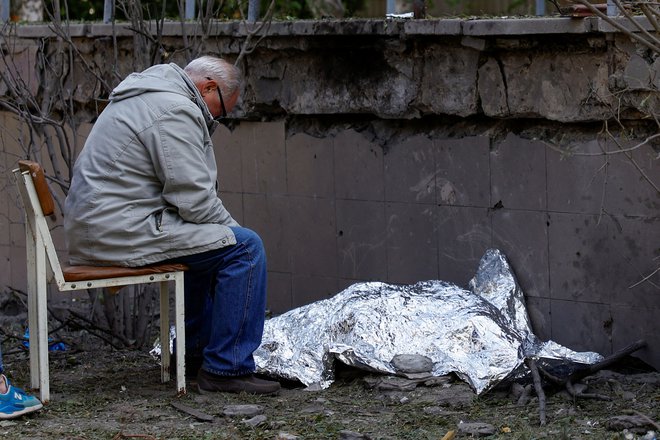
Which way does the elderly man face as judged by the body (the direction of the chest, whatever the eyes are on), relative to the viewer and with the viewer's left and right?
facing to the right of the viewer

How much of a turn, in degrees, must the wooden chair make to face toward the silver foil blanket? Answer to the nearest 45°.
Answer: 0° — it already faces it

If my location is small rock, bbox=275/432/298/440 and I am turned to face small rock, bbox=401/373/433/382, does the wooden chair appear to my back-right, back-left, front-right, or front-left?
back-left

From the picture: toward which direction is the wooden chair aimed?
to the viewer's right

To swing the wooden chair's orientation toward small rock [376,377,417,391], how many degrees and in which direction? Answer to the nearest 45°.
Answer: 0° — it already faces it

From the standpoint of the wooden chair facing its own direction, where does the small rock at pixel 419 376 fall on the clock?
The small rock is roughly at 12 o'clock from the wooden chair.
